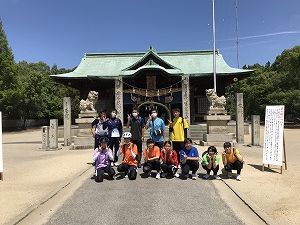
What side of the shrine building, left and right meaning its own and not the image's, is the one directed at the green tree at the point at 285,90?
left

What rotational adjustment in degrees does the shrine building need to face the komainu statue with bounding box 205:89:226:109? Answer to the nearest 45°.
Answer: approximately 45° to its left

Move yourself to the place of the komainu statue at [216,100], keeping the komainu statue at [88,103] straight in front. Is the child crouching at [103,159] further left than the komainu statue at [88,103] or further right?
left

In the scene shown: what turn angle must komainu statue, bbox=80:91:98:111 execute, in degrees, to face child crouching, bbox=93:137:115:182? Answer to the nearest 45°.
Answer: approximately 90° to its right

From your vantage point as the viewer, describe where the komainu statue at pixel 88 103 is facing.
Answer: facing to the right of the viewer

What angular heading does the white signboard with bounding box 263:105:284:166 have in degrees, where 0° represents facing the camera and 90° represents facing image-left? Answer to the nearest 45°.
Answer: approximately 0°

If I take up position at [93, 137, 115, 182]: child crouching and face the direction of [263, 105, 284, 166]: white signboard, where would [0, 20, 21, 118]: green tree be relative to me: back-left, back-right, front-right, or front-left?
back-left

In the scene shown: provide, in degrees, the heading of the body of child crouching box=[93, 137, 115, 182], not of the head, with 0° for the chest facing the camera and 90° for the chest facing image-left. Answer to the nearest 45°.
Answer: approximately 0°
